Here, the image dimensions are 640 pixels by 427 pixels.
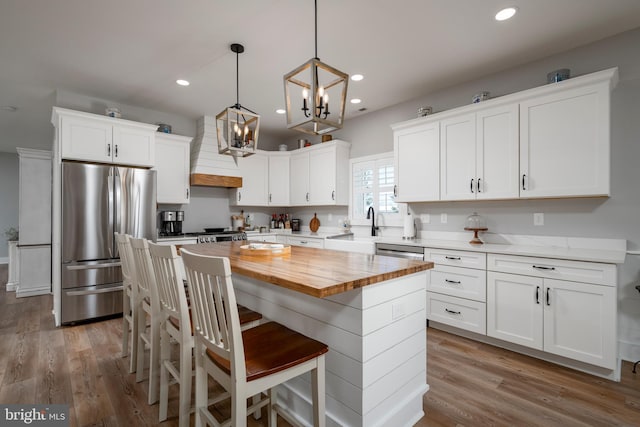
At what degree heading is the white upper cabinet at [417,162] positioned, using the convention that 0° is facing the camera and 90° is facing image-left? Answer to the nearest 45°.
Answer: approximately 45°

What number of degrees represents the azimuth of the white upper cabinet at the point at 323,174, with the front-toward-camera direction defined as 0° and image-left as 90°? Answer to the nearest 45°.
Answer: approximately 45°

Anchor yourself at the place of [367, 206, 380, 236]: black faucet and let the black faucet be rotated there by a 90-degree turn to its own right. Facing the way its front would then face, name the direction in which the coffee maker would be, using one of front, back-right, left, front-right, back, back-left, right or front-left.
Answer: front-left

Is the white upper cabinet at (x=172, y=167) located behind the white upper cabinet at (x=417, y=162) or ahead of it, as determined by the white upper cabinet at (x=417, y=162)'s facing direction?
ahead

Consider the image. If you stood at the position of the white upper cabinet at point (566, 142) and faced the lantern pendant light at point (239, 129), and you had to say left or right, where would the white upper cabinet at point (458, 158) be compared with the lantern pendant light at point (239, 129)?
right

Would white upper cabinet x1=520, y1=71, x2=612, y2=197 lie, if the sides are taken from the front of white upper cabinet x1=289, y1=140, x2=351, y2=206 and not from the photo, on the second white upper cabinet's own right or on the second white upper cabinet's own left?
on the second white upper cabinet's own left

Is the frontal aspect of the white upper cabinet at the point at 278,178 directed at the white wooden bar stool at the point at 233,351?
yes

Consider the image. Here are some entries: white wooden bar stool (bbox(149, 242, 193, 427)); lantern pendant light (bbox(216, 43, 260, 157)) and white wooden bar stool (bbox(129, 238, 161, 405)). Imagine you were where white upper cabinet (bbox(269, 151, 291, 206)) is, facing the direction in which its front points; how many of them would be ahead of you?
3

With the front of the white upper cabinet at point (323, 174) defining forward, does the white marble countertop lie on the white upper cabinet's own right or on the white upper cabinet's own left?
on the white upper cabinet's own left

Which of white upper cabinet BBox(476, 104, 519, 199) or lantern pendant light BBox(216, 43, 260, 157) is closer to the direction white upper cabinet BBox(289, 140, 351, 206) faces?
the lantern pendant light

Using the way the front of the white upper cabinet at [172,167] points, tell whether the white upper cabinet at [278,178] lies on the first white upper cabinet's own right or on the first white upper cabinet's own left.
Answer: on the first white upper cabinet's own left

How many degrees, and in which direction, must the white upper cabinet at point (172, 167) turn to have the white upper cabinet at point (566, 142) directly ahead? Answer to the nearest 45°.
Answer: approximately 45° to its left

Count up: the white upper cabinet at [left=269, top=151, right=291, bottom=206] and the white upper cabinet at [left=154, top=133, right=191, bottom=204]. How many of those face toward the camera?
2

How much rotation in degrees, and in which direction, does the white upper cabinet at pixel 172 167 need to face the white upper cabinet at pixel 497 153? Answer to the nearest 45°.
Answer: approximately 45° to its left

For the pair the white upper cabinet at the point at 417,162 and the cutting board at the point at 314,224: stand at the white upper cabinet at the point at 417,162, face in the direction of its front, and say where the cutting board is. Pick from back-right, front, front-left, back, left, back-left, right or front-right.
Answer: right
